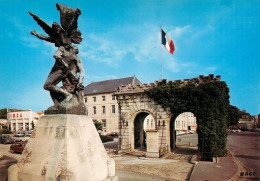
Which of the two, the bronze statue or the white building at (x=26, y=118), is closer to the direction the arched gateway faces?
the bronze statue

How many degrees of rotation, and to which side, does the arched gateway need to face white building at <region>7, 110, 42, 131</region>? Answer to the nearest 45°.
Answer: approximately 90° to its right

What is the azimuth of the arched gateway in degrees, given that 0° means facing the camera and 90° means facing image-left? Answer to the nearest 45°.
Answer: approximately 45°

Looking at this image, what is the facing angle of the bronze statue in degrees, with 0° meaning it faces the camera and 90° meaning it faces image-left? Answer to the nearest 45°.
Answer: approximately 45°

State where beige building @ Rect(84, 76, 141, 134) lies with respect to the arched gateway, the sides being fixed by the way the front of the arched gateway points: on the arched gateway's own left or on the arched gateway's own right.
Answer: on the arched gateway's own right
